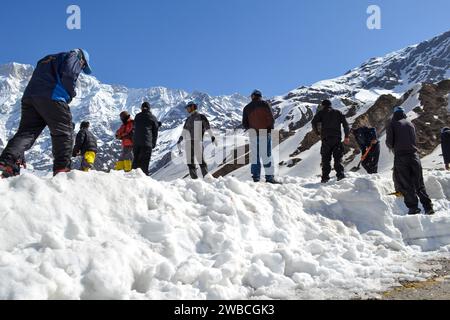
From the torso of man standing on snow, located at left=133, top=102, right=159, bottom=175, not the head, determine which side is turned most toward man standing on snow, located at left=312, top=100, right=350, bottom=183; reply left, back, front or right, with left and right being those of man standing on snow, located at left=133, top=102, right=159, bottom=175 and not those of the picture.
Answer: right

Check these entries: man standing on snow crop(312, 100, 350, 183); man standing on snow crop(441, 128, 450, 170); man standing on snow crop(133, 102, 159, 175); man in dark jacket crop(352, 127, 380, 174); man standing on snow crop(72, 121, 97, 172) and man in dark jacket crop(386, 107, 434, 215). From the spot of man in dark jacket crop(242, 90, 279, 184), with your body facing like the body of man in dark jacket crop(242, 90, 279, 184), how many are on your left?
2

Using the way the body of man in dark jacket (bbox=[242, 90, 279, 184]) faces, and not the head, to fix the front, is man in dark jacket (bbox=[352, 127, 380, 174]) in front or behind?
in front

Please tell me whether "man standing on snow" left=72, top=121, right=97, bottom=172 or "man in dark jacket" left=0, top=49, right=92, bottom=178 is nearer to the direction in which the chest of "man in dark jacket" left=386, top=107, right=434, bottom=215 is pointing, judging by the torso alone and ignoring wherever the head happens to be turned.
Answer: the man standing on snow

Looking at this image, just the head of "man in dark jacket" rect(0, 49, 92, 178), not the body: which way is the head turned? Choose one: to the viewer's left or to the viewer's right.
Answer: to the viewer's right

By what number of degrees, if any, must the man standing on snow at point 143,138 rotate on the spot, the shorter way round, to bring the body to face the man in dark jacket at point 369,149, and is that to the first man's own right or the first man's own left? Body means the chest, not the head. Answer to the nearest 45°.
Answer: approximately 45° to the first man's own right

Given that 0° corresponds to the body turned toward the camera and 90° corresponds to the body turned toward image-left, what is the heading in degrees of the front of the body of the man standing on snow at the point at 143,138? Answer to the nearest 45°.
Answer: approximately 180°

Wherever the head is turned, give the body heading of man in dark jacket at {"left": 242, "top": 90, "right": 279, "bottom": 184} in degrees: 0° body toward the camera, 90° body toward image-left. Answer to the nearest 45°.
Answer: approximately 180°

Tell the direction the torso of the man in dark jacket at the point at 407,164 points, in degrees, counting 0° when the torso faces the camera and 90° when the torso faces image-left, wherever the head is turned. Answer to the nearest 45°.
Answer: approximately 135°

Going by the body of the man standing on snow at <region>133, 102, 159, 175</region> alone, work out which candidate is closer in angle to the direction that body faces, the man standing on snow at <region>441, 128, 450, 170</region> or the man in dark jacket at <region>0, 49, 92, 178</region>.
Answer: the man standing on snow
